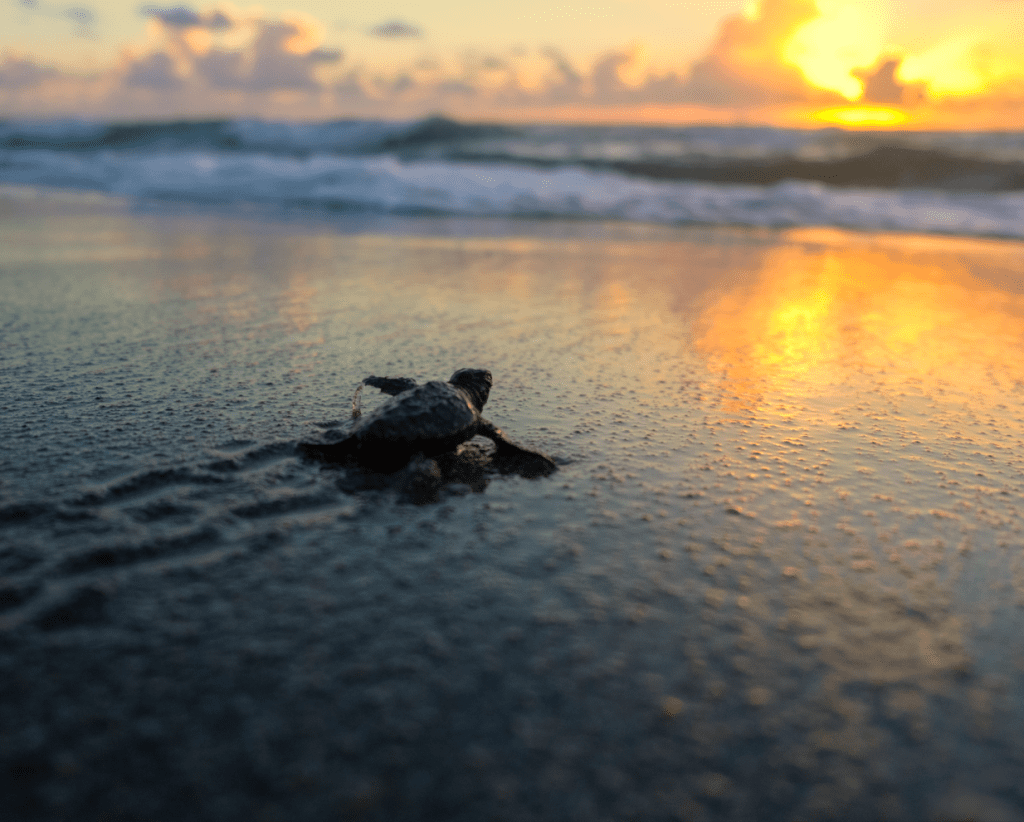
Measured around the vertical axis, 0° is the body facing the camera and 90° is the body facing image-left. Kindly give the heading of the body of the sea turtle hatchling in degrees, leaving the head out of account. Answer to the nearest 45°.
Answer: approximately 225°
